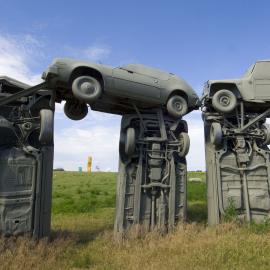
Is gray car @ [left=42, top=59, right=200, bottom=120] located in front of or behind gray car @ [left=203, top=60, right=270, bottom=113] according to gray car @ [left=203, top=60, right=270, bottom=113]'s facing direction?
in front

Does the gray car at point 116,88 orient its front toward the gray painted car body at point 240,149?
no

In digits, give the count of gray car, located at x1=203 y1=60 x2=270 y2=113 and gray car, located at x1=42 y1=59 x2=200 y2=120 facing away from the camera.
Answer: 0

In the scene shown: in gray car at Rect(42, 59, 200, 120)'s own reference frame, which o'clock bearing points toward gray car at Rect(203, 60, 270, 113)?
gray car at Rect(203, 60, 270, 113) is roughly at 7 o'clock from gray car at Rect(42, 59, 200, 120).

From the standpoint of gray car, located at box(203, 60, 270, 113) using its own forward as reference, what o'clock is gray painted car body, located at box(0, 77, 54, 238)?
The gray painted car body is roughly at 11 o'clock from the gray car.

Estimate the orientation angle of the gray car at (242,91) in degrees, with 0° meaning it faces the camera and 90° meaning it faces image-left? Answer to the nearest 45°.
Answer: approximately 90°
